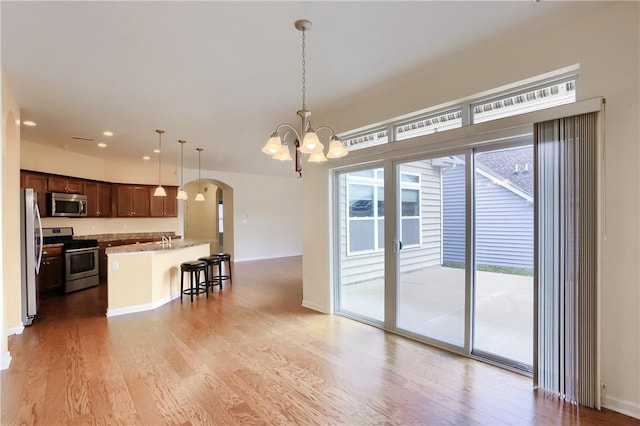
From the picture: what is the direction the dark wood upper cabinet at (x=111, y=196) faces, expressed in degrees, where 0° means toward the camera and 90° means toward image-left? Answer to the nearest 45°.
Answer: approximately 315°

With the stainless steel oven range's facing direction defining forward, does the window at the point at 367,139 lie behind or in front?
in front

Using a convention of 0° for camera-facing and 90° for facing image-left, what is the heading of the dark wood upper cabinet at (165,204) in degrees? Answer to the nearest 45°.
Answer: approximately 0°

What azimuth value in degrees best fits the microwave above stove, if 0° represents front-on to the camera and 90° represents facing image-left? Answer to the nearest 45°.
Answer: approximately 315°

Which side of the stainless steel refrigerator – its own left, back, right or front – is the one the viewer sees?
right

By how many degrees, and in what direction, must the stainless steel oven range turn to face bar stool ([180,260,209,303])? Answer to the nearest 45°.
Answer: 0° — it already faces it

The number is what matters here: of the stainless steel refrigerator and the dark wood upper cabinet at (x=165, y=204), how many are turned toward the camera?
1

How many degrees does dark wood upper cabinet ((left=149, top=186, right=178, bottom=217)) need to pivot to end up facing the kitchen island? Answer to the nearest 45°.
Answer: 0° — it already faces it
